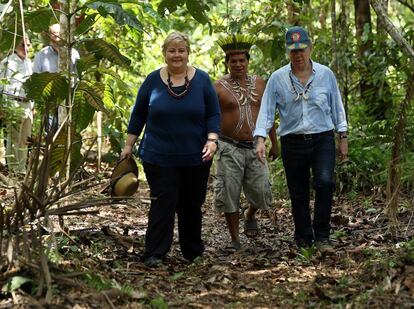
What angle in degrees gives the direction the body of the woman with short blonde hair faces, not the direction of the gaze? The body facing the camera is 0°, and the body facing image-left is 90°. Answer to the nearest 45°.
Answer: approximately 0°

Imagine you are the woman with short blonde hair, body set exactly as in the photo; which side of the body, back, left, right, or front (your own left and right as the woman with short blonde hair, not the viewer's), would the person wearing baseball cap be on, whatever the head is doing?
left

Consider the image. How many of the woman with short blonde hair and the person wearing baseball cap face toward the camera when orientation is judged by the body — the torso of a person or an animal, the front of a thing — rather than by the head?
2

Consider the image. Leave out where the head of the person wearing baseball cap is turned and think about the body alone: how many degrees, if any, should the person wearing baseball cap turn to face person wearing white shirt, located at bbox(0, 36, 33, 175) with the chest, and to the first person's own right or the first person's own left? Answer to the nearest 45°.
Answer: approximately 135° to the first person's own right

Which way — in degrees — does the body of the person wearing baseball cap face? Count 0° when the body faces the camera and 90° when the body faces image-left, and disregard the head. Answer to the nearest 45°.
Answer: approximately 0°
